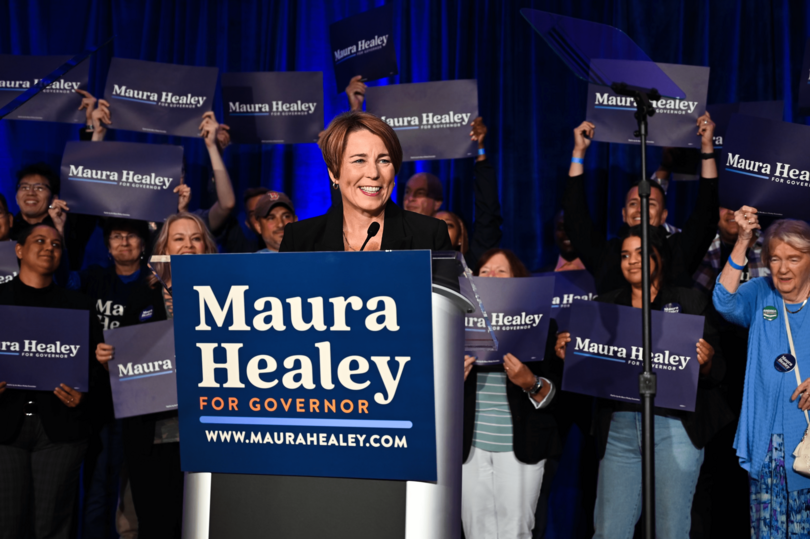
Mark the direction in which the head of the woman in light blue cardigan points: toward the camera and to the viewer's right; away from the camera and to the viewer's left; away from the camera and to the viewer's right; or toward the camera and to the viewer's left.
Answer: toward the camera and to the viewer's left

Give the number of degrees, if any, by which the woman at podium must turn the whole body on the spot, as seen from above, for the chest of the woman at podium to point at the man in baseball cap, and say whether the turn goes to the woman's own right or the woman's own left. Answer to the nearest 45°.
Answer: approximately 180°

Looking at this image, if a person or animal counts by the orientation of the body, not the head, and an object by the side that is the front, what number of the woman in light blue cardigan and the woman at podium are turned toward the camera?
2

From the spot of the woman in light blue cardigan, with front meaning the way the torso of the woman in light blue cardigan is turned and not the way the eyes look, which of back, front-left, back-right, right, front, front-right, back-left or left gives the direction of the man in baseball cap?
right

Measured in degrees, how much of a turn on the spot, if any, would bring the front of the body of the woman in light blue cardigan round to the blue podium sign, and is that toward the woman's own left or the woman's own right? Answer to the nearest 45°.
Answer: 0° — they already face it

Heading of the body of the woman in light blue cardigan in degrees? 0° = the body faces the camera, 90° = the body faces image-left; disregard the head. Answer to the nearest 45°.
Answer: approximately 0°
